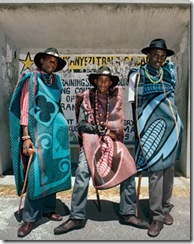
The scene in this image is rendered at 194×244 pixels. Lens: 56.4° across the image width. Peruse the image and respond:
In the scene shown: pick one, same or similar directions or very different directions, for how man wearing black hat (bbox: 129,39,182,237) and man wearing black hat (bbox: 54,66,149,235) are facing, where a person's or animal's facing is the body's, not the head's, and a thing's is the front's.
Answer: same or similar directions

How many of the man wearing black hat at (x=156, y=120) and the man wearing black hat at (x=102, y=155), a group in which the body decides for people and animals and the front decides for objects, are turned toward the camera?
2

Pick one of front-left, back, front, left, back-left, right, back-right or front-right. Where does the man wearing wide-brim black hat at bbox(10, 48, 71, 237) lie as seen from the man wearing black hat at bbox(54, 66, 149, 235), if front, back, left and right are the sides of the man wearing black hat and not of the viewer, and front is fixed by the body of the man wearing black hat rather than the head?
right

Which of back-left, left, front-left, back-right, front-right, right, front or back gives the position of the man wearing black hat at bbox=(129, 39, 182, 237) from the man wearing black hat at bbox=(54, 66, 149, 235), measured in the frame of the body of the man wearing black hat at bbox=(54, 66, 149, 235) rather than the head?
left

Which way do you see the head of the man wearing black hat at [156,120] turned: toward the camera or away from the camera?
toward the camera

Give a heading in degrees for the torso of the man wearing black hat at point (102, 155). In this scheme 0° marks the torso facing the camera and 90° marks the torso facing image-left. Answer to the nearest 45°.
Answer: approximately 0°

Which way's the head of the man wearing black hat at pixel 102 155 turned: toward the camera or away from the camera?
toward the camera

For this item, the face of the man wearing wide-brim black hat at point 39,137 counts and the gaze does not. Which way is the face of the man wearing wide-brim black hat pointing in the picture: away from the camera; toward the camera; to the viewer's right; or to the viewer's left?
toward the camera

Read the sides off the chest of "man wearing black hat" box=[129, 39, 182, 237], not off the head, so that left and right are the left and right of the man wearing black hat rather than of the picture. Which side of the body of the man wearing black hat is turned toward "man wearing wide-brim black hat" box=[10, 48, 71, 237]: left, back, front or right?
right

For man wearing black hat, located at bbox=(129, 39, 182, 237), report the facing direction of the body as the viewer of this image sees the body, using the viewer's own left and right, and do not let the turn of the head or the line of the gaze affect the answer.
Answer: facing the viewer
